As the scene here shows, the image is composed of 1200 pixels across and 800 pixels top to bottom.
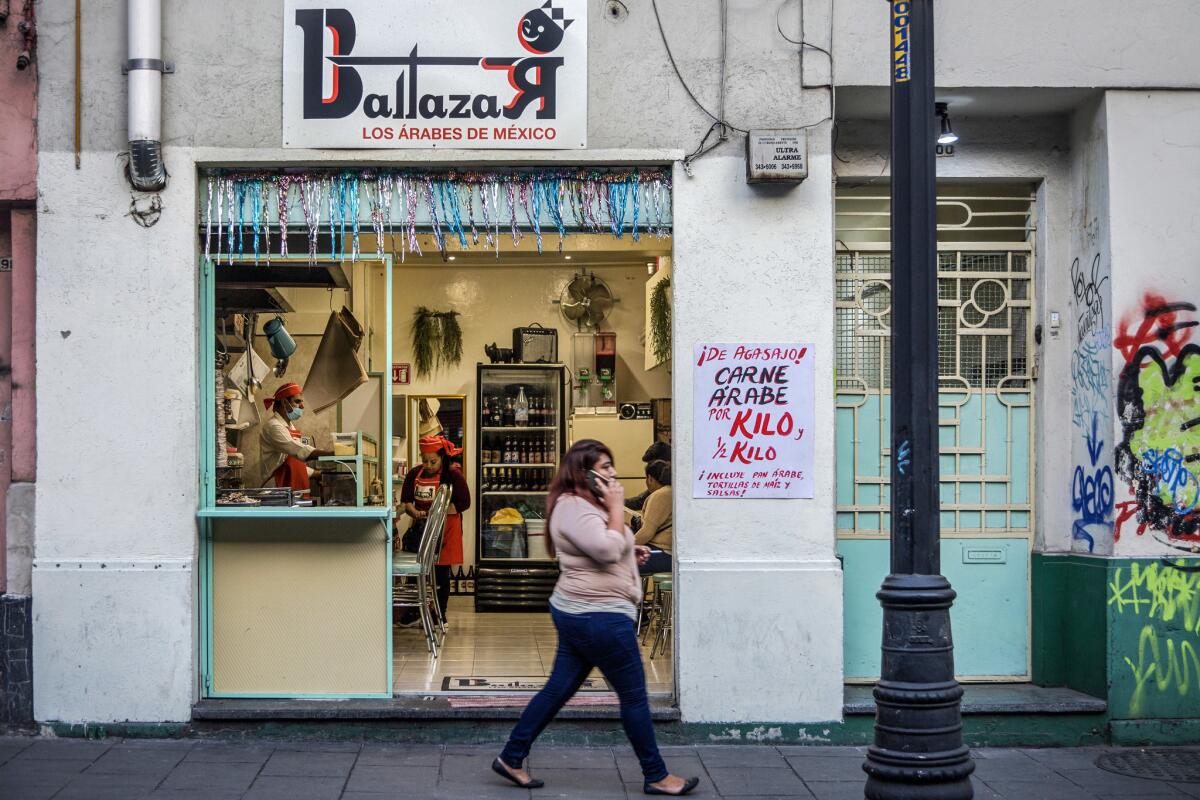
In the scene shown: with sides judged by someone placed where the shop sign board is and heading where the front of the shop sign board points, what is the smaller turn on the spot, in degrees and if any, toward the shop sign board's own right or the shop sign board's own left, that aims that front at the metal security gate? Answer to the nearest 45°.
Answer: approximately 90° to the shop sign board's own left

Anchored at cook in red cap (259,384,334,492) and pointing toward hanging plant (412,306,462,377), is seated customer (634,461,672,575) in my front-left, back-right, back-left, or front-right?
front-right

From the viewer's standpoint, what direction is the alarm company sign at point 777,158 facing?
toward the camera

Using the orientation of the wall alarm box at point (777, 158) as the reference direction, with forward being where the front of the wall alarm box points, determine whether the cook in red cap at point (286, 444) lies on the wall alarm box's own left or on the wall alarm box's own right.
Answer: on the wall alarm box's own right

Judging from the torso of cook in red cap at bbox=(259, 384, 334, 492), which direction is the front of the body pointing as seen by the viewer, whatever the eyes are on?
to the viewer's right

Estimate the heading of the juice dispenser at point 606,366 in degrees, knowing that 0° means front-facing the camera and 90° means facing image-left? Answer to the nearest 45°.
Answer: approximately 0°

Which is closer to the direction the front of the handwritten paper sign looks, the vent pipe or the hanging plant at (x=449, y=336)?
the vent pipe

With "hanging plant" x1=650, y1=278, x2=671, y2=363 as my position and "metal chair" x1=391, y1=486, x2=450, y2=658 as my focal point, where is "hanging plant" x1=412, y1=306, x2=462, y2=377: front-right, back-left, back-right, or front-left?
front-right

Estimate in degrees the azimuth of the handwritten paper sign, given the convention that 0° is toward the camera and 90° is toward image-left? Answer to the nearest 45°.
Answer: approximately 0°

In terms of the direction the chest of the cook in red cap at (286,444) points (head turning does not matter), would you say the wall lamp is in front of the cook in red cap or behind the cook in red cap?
in front

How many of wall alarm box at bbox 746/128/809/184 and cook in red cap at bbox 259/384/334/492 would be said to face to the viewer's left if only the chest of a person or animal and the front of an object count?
0

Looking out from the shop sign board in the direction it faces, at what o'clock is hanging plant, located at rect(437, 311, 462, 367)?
The hanging plant is roughly at 6 o'clock from the shop sign board.

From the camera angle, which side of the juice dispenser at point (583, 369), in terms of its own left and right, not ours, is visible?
front

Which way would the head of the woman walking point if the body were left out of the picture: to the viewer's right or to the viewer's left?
to the viewer's right

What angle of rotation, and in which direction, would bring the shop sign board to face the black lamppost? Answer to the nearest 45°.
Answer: approximately 45° to its left

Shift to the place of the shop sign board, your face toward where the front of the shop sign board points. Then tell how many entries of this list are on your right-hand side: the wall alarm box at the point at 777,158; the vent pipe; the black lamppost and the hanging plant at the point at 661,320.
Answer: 1
